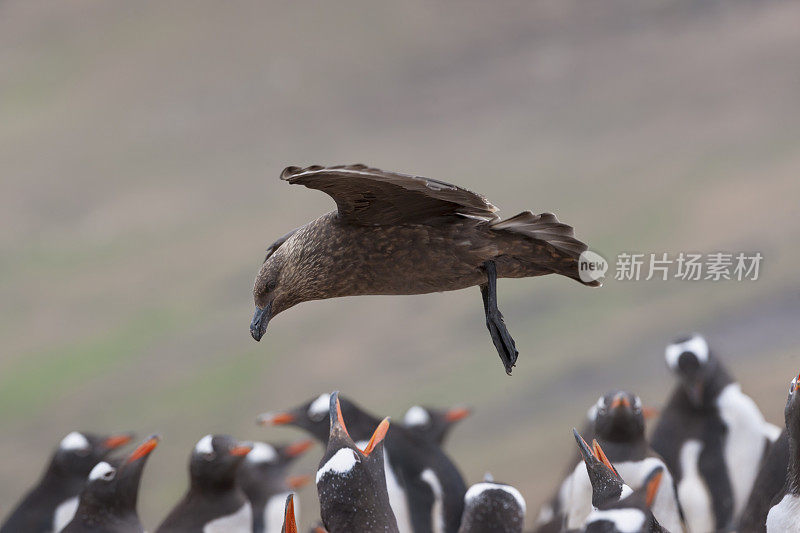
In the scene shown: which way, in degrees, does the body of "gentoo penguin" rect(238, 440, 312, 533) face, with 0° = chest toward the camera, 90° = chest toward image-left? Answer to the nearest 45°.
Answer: approximately 270°

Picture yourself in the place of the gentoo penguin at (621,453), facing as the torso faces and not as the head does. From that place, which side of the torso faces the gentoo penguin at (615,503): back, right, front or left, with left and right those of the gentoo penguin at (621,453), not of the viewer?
front

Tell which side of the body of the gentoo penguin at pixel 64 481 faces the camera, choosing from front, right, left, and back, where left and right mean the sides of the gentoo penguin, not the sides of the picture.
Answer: right

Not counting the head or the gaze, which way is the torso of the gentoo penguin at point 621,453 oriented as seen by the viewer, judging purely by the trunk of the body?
toward the camera

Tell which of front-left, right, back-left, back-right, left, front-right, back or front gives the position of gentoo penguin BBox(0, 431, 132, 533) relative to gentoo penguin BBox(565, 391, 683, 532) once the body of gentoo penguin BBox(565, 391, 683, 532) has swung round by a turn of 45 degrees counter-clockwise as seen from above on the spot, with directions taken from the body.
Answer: back-right

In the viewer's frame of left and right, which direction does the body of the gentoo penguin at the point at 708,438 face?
facing the viewer and to the right of the viewer

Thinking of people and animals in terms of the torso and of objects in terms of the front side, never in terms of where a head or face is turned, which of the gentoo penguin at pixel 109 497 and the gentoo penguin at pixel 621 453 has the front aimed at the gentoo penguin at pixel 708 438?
the gentoo penguin at pixel 109 497

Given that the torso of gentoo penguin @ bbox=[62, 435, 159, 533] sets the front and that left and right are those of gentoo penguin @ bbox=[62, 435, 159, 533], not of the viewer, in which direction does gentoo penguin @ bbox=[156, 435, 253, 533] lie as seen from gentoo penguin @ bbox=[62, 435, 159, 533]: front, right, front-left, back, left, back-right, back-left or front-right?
front-left
